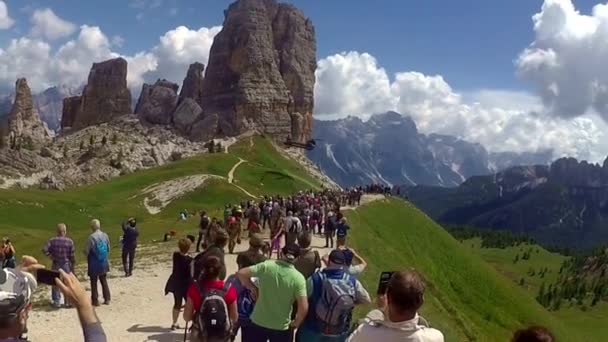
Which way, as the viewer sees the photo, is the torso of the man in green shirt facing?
away from the camera

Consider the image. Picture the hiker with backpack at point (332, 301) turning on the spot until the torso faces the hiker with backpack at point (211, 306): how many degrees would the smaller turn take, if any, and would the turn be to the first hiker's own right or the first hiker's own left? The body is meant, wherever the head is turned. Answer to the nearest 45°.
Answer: approximately 90° to the first hiker's own left

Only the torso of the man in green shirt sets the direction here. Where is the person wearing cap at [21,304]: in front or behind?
behind

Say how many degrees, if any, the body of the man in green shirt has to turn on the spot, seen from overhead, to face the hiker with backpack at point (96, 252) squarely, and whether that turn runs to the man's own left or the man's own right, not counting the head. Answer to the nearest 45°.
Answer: approximately 45° to the man's own left

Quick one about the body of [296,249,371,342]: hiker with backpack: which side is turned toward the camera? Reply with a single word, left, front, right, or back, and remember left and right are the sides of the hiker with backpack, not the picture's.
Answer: back

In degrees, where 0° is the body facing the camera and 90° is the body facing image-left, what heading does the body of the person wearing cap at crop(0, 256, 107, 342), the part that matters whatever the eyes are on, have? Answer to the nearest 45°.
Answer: approximately 225°

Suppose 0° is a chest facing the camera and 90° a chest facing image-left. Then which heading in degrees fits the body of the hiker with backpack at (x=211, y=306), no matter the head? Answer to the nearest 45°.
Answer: approximately 180°

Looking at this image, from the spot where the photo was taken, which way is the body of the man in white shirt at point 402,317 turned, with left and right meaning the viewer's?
facing away from the viewer

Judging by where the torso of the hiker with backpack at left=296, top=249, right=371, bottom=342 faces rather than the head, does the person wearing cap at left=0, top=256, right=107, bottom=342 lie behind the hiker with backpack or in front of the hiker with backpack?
behind
